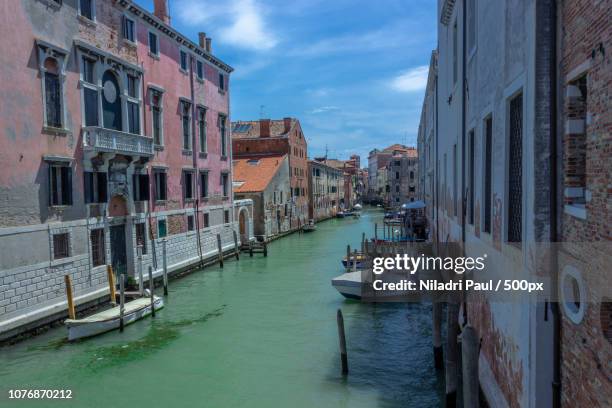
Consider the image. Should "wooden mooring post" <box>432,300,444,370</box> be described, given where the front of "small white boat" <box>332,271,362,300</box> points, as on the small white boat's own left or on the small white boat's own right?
on the small white boat's own left

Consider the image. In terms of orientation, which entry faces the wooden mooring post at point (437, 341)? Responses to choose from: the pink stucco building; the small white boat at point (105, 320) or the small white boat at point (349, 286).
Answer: the pink stucco building

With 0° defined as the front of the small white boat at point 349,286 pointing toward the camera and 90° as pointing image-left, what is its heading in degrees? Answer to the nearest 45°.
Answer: approximately 90°

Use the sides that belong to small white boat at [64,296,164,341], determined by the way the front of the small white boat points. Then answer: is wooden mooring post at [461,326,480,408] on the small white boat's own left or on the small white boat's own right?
on the small white boat's own left

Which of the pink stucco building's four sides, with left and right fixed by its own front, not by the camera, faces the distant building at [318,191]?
left

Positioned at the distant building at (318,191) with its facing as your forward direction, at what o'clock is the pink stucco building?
The pink stucco building is roughly at 2 o'clock from the distant building.

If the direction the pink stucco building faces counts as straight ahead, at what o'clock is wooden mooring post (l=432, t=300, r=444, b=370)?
The wooden mooring post is roughly at 12 o'clock from the pink stucco building.

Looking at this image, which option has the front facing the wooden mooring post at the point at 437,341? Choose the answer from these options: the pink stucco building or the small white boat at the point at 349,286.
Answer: the pink stucco building

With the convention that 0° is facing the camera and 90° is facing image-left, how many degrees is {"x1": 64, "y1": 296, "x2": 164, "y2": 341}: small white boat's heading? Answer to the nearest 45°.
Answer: approximately 45°

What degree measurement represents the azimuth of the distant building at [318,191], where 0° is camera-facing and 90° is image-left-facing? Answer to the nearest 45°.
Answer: approximately 315°

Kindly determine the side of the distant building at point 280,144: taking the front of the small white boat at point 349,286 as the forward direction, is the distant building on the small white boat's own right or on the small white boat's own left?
on the small white boat's own right
